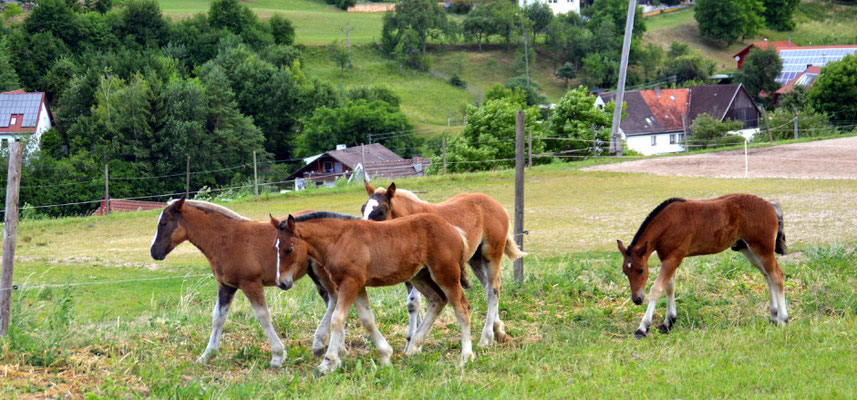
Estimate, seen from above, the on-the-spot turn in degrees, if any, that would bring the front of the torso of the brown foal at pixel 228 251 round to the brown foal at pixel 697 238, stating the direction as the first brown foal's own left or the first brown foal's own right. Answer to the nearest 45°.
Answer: approximately 180°

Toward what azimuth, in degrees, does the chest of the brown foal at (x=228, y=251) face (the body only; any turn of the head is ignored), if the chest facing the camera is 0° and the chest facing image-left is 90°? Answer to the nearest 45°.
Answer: approximately 90°

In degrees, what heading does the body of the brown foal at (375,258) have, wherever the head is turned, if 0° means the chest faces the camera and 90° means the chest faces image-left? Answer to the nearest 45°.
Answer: approximately 90°

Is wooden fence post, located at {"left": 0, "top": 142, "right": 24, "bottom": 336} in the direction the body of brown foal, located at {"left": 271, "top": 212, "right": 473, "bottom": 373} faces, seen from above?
yes

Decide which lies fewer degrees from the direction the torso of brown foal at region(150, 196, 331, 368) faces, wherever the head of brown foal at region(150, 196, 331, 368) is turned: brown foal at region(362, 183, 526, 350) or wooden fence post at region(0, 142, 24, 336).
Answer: the wooden fence post

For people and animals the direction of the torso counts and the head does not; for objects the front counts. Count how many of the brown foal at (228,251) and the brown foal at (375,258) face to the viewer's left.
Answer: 2
